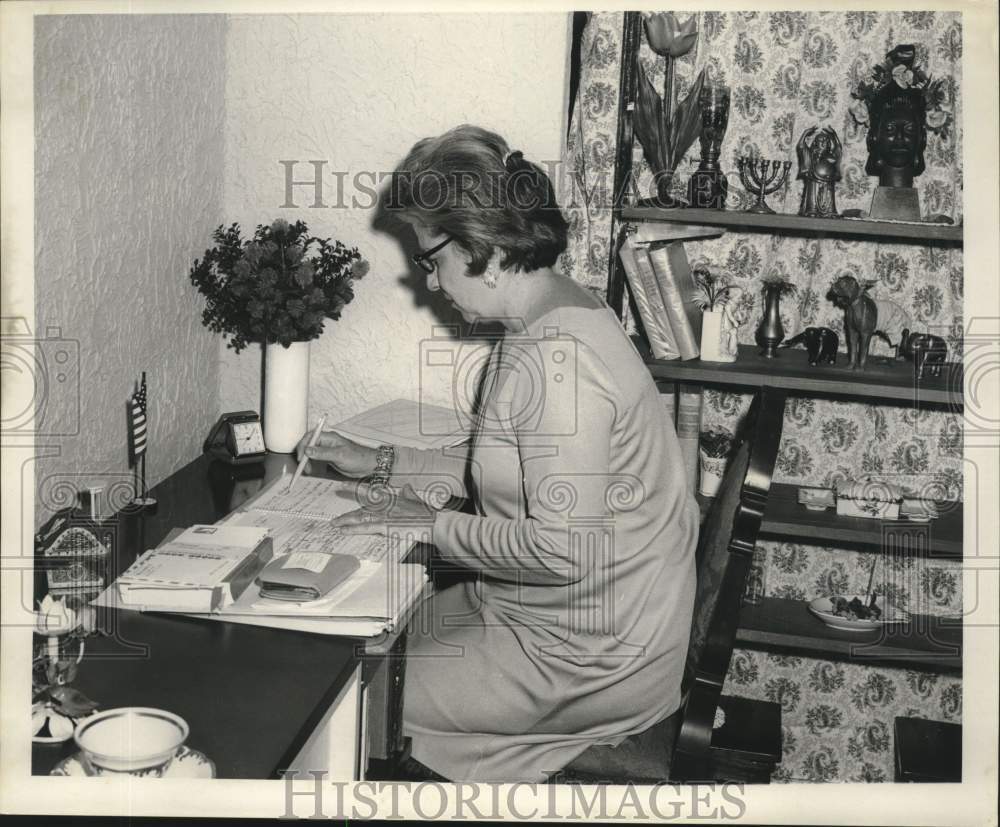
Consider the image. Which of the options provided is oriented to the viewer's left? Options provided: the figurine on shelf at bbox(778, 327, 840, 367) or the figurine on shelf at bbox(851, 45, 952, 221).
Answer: the figurine on shelf at bbox(778, 327, 840, 367)

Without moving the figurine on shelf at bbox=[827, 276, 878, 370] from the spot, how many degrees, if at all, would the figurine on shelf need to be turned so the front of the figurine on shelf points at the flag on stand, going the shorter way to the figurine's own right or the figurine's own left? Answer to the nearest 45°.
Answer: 0° — it already faces it

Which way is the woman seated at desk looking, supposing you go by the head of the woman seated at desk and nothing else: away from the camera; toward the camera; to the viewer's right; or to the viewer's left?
to the viewer's left

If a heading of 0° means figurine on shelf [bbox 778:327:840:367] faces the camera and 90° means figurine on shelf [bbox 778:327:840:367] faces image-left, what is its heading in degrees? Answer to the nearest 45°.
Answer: approximately 90°

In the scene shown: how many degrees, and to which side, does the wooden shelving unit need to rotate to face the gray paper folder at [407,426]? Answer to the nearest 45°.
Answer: approximately 90° to its right

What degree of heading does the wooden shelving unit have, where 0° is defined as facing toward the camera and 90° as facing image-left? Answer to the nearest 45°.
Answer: approximately 0°

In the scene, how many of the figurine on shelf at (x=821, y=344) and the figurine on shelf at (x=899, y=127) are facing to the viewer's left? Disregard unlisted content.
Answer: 1

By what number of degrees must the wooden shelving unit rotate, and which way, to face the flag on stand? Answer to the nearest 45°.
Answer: approximately 45° to its right
